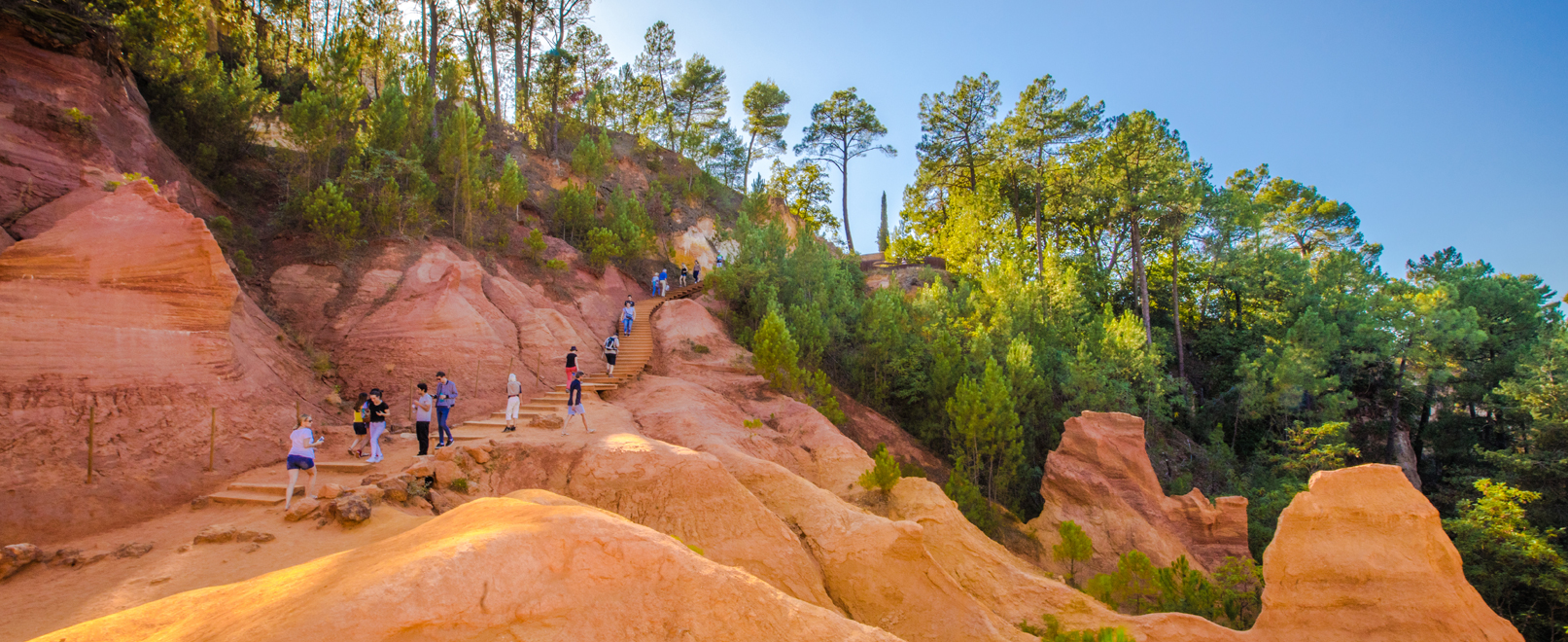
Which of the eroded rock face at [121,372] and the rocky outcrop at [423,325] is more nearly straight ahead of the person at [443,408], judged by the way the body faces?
the eroded rock face

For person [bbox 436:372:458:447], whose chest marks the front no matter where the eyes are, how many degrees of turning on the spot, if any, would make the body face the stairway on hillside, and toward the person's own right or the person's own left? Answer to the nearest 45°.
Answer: approximately 180°

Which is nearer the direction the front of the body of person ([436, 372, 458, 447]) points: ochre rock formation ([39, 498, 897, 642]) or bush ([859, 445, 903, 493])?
the ochre rock formation

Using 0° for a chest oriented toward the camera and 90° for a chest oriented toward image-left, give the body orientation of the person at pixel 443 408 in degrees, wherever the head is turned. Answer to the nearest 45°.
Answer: approximately 45°

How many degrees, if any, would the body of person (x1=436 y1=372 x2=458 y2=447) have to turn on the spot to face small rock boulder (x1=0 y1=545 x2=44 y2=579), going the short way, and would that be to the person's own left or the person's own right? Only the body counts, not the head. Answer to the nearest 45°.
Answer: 0° — they already face it

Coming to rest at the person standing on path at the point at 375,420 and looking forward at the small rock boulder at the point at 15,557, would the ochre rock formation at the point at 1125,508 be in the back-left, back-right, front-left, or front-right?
back-left

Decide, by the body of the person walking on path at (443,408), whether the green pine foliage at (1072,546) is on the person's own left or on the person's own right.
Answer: on the person's own left

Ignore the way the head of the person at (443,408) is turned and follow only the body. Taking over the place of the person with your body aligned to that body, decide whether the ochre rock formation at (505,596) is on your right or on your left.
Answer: on your left
